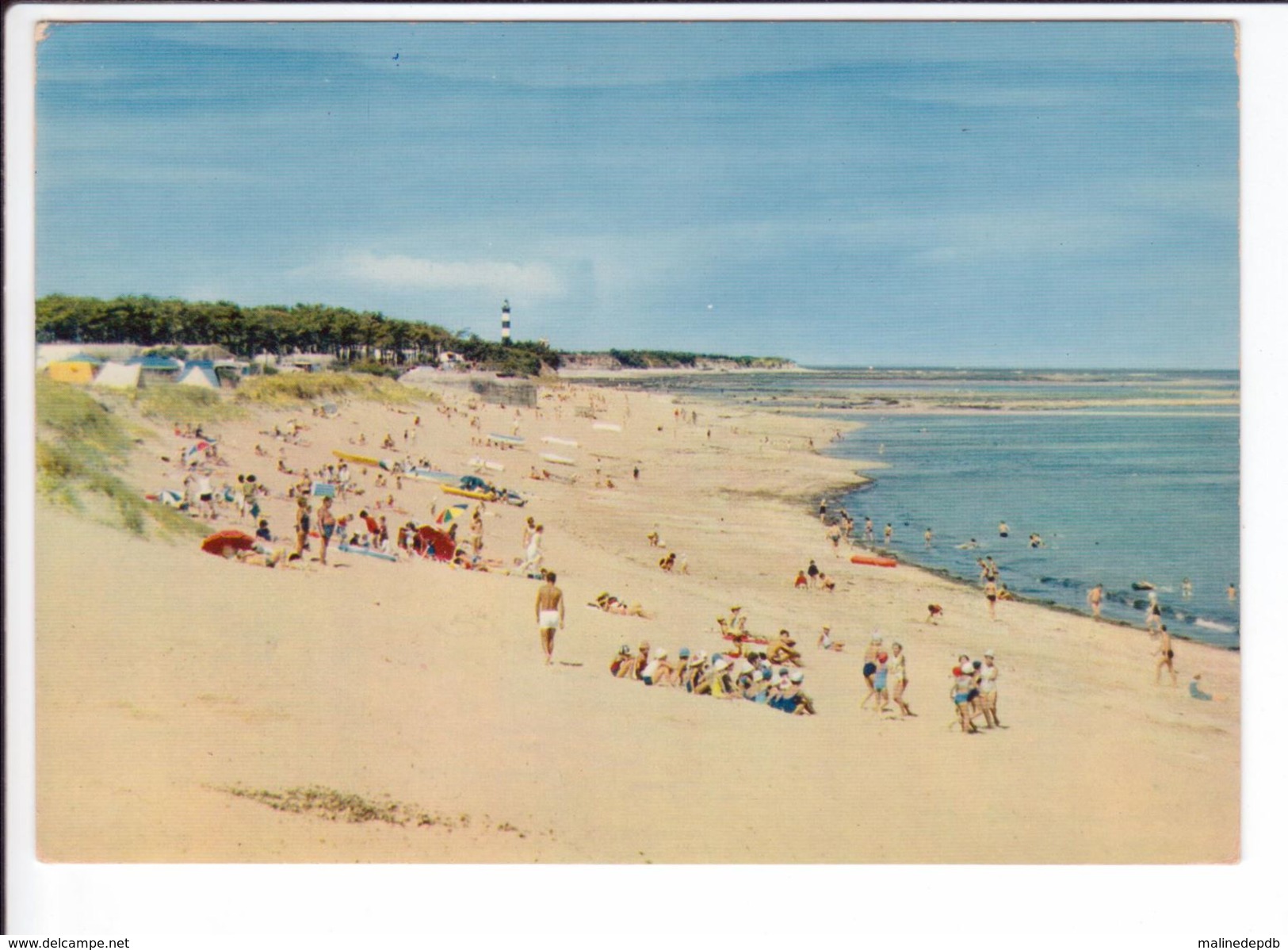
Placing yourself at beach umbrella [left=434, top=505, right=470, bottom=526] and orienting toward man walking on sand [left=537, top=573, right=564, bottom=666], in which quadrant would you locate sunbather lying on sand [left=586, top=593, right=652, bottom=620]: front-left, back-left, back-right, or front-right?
front-left

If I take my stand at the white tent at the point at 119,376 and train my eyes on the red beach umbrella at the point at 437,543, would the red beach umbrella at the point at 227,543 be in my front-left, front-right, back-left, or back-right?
front-right

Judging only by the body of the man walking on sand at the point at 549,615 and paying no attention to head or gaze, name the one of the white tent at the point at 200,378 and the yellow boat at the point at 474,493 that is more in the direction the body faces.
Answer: the yellow boat

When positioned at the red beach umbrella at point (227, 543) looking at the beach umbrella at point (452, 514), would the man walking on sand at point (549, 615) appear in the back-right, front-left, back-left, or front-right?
front-right

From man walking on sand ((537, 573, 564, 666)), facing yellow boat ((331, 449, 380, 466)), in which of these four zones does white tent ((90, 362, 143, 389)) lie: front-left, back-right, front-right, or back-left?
front-left

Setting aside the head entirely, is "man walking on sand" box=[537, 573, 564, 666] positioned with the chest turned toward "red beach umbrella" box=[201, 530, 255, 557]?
no

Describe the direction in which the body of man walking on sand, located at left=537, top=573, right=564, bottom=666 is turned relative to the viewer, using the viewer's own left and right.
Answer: facing away from the viewer

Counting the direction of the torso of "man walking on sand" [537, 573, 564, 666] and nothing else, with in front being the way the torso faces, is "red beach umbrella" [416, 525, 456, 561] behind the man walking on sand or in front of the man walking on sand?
in front

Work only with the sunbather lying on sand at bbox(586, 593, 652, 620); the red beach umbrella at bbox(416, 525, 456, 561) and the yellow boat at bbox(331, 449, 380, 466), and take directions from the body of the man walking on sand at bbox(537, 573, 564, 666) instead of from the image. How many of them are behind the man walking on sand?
0

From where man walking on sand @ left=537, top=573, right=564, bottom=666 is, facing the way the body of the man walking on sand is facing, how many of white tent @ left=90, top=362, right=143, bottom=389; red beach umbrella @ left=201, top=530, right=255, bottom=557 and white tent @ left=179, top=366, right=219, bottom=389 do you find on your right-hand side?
0

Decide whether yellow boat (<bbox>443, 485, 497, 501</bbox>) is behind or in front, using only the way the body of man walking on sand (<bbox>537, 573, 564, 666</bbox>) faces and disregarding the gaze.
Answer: in front

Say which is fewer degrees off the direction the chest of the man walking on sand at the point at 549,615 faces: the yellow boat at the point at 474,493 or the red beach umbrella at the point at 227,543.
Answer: the yellow boat
